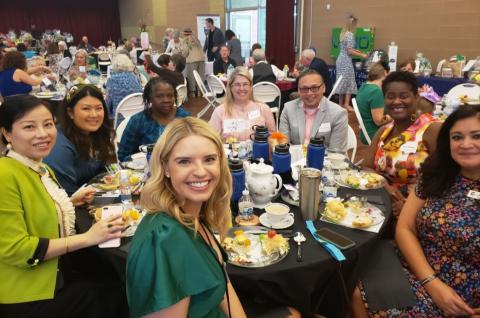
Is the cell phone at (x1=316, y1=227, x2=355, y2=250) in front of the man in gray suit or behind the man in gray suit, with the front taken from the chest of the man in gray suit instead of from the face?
in front

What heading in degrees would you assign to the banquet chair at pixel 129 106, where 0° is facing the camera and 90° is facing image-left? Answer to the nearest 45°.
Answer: approximately 135°

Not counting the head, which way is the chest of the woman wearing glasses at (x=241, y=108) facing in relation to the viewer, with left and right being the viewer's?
facing the viewer

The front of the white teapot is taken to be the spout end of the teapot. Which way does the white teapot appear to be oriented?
to the viewer's left

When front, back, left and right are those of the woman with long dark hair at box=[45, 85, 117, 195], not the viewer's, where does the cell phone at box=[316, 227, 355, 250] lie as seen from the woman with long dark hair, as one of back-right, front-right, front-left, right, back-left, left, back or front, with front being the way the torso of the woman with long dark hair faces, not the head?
front

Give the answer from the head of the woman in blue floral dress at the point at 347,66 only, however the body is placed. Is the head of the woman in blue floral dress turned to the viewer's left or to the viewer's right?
to the viewer's right

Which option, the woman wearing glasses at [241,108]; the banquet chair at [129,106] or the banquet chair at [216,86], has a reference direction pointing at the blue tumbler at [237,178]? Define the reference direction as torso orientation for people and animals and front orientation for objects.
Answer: the woman wearing glasses

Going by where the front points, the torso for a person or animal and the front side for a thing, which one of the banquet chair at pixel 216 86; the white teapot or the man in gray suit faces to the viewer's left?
the white teapot

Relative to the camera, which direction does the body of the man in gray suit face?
toward the camera

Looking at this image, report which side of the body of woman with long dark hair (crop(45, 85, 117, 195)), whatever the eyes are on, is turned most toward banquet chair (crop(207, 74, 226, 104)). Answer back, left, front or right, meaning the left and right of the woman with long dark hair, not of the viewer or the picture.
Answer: left

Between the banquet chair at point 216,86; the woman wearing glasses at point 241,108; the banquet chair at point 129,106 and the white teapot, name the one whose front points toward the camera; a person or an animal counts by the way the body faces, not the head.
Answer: the woman wearing glasses

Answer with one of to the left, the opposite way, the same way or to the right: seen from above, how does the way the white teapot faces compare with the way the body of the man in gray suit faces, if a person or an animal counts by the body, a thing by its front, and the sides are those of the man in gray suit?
to the right

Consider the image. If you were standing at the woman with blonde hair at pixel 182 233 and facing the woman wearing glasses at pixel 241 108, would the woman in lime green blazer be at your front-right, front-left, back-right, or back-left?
front-left
